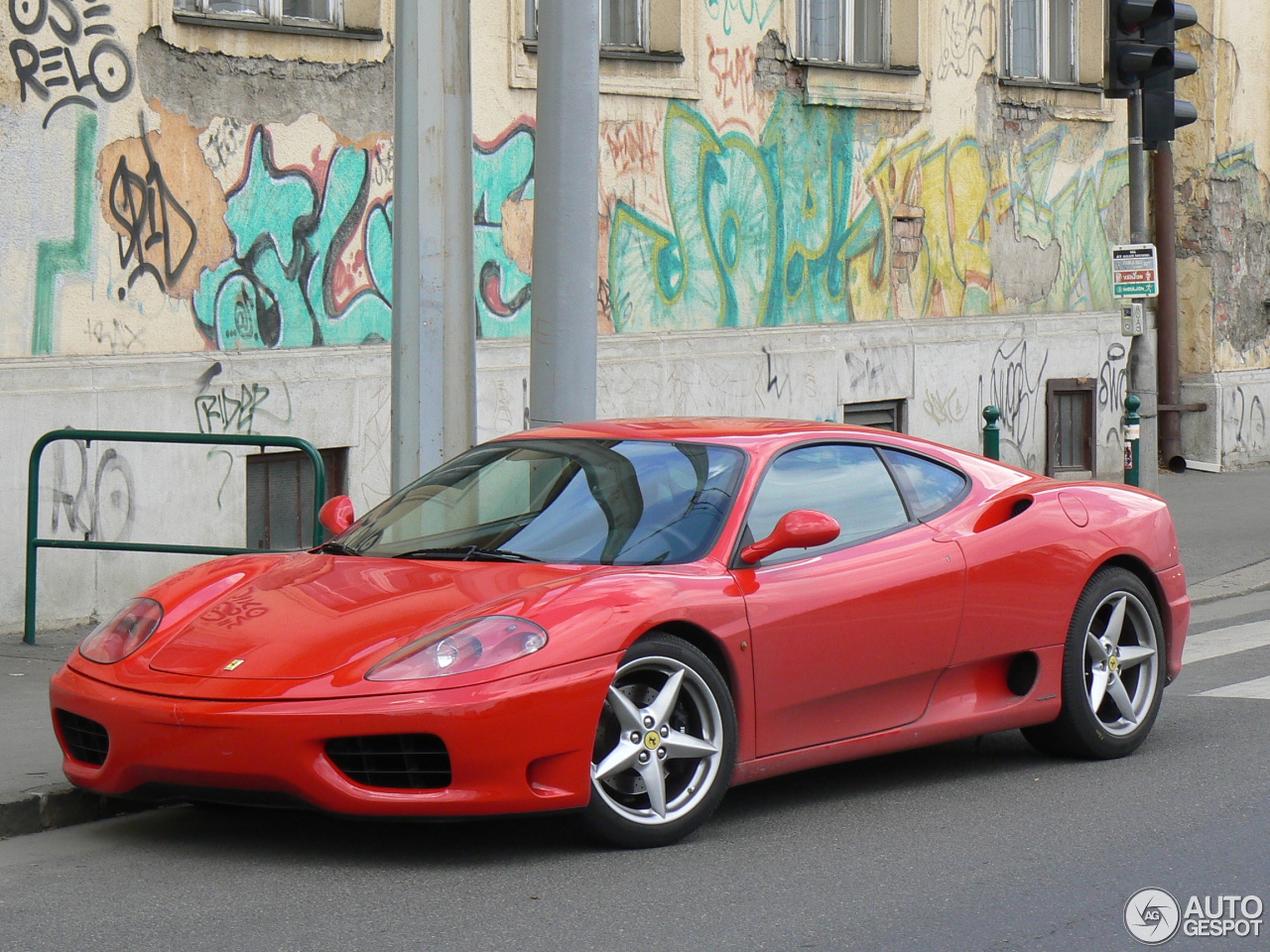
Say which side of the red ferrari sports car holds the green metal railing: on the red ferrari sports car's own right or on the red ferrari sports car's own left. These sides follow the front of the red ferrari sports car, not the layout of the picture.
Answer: on the red ferrari sports car's own right

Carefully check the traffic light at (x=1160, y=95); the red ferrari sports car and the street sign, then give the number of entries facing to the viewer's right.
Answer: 1

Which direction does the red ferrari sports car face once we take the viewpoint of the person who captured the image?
facing the viewer and to the left of the viewer

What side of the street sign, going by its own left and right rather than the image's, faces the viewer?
front

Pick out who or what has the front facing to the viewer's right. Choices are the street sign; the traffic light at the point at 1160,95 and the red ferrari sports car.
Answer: the traffic light

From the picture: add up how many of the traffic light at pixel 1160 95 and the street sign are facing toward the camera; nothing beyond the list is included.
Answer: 1

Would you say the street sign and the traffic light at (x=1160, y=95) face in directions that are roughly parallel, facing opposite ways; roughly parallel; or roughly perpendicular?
roughly perpendicular

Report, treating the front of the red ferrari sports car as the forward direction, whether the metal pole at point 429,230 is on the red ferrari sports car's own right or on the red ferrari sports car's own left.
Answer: on the red ferrari sports car's own right

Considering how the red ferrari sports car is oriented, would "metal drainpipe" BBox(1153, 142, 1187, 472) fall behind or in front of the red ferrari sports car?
behind

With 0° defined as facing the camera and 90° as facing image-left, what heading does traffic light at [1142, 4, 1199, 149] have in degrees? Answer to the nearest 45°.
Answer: approximately 270°

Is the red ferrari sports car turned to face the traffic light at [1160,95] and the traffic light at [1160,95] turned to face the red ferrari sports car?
no

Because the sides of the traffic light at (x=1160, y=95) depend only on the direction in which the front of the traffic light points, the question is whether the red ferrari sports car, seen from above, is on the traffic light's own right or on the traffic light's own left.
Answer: on the traffic light's own right

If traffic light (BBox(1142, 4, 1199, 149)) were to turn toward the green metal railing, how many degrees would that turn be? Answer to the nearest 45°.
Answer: approximately 135° to its right
